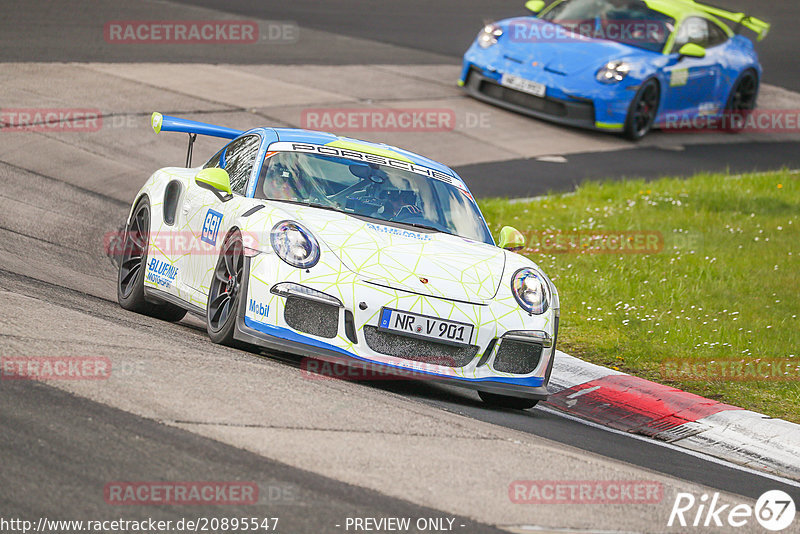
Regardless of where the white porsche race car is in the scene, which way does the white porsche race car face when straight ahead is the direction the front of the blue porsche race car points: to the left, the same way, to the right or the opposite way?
to the left

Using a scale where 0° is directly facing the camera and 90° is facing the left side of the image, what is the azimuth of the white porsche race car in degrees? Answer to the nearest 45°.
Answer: approximately 315°

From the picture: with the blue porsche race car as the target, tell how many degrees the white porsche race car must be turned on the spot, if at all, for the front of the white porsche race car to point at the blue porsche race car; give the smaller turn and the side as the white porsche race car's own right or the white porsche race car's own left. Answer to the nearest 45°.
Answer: approximately 135° to the white porsche race car's own left

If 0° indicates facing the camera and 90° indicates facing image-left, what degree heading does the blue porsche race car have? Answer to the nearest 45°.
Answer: approximately 45°

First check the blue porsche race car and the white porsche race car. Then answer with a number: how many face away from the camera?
0

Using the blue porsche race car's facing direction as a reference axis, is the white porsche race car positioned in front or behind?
in front
